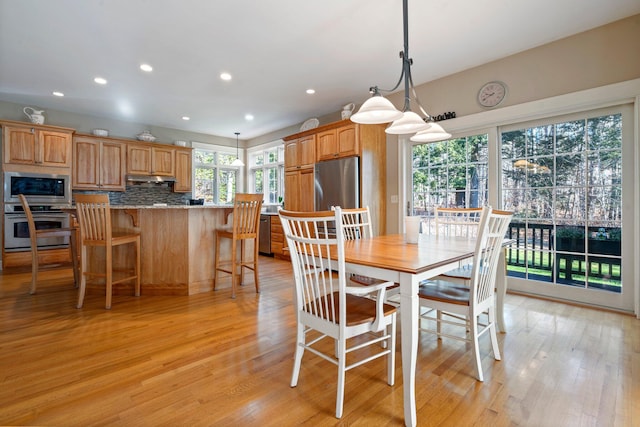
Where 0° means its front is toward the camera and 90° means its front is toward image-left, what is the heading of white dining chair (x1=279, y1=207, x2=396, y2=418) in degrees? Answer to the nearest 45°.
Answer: approximately 225°

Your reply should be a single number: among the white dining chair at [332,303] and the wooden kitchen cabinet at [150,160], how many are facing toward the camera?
1

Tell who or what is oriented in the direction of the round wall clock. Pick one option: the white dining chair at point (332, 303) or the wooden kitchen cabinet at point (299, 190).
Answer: the white dining chair

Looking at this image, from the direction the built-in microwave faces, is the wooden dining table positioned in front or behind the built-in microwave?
in front

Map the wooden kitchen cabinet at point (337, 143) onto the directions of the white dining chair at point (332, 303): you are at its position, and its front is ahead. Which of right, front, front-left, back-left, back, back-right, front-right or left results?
front-left

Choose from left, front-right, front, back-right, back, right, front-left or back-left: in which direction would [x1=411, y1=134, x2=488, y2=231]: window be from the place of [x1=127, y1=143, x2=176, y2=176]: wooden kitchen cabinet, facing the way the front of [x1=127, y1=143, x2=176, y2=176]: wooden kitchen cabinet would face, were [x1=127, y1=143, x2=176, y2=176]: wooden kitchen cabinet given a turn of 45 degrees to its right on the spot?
left

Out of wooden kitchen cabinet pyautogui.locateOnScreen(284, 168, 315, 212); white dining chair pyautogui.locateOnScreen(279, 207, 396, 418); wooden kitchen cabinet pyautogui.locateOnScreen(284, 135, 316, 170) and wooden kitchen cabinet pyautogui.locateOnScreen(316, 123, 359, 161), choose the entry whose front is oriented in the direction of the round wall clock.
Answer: the white dining chair

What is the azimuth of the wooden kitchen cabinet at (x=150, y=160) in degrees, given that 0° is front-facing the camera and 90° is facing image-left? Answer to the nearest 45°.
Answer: approximately 0°

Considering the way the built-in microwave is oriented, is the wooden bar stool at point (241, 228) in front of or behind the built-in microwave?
in front

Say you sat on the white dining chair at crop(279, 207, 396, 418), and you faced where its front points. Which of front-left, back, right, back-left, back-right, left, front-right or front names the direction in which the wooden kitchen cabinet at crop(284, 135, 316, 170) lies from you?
front-left
